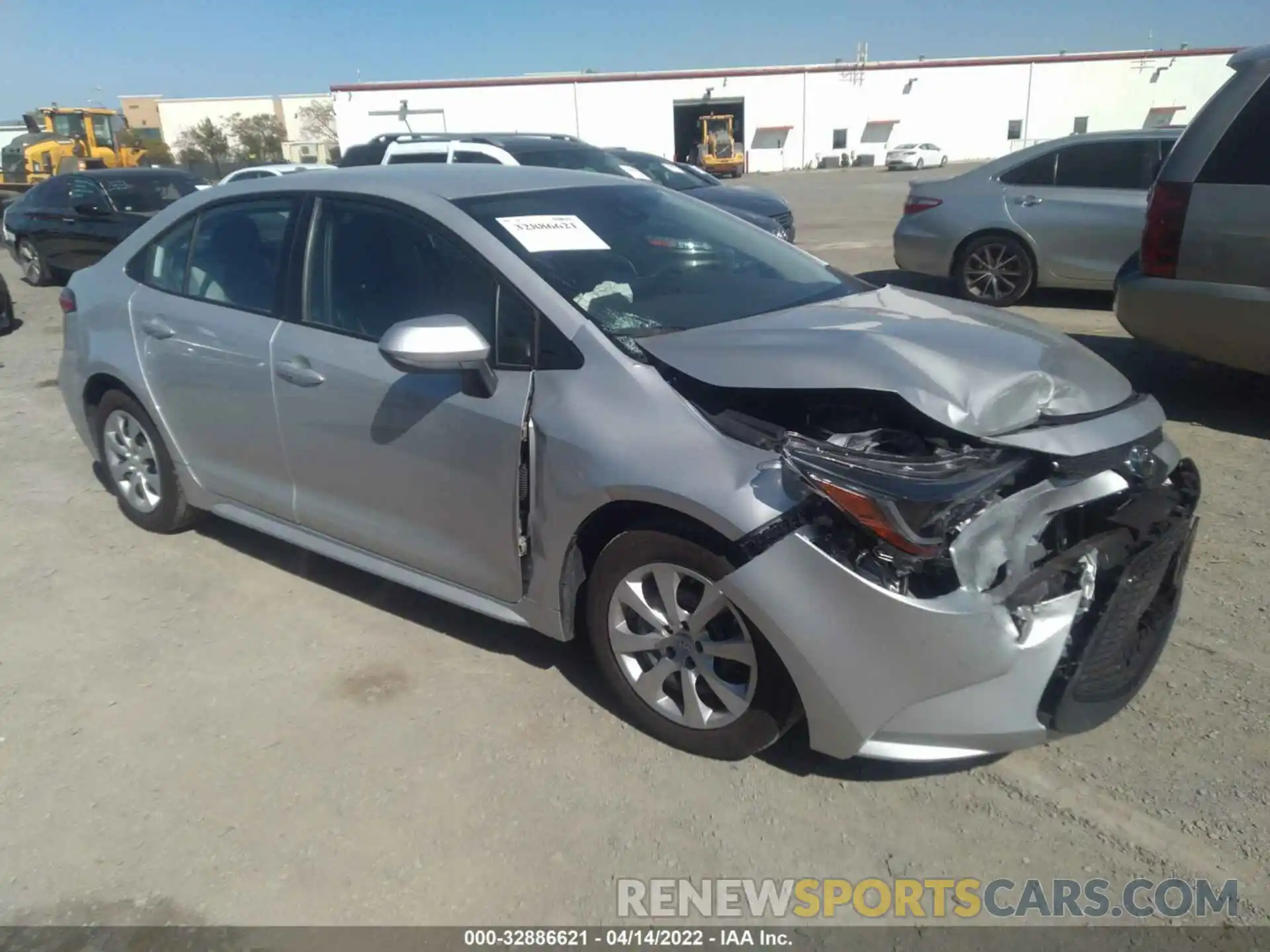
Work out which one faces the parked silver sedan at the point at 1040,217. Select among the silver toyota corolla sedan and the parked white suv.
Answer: the parked white suv

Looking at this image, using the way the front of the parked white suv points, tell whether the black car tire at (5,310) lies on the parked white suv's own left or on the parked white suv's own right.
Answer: on the parked white suv's own right

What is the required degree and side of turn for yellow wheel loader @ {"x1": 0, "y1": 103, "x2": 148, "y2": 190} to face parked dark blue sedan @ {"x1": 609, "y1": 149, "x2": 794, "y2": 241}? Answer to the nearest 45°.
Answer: approximately 135° to its right

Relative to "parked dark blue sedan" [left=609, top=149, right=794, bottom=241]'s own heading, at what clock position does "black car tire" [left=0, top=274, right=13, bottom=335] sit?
"black car tire" [left=0, top=274, right=13, bottom=335] is roughly at 4 o'clock from "parked dark blue sedan" [left=609, top=149, right=794, bottom=241].

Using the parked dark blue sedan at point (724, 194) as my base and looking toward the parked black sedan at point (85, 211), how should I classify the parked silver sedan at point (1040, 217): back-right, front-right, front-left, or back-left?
back-left

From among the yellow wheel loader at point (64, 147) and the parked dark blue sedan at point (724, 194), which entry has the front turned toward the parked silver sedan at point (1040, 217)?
the parked dark blue sedan

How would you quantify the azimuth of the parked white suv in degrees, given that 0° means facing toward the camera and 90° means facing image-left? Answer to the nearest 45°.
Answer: approximately 315°

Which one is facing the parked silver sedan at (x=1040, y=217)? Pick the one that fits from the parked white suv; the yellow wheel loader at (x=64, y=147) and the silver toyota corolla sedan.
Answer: the parked white suv

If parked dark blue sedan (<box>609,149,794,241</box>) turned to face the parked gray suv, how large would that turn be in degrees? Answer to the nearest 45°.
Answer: approximately 45° to its right
